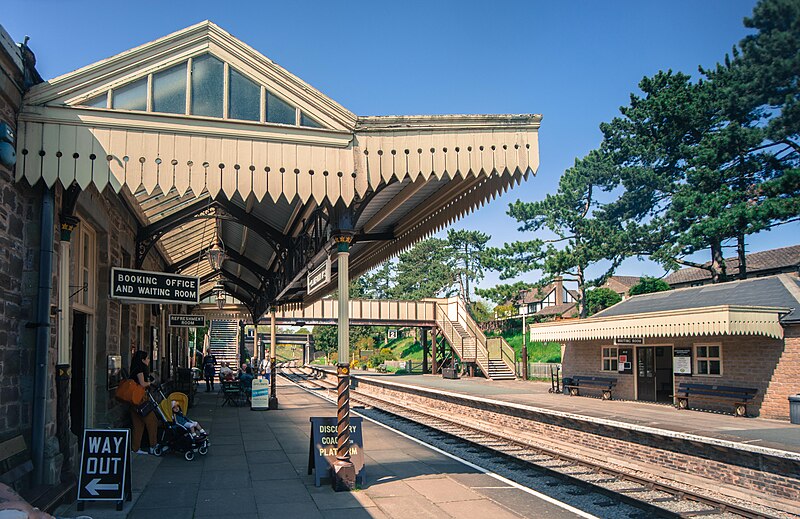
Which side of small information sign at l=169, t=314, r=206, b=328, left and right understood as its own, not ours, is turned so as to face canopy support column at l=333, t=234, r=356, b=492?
front

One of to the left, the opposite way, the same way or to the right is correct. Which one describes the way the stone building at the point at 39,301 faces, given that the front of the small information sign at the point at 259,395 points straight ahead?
to the left

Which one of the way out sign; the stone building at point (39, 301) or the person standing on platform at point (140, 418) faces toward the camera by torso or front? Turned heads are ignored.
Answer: the way out sign

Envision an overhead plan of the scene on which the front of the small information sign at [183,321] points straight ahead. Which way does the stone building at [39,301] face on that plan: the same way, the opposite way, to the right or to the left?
to the left

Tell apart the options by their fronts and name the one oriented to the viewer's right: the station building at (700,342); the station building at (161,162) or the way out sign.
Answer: the station building at (161,162)

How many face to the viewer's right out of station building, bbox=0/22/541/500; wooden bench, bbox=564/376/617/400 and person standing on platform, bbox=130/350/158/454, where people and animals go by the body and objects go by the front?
2

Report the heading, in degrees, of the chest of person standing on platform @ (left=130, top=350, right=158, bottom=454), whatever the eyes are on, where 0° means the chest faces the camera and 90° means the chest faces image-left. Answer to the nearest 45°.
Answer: approximately 270°

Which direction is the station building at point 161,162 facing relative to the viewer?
to the viewer's right

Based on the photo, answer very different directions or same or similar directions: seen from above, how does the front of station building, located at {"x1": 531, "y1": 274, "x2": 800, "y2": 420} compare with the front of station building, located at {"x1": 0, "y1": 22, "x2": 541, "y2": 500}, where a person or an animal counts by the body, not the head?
very different directions

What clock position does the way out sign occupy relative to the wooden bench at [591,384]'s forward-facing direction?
The way out sign is roughly at 11 o'clock from the wooden bench.
